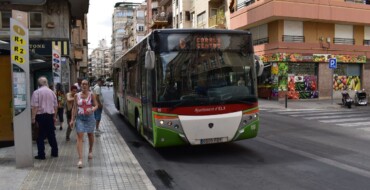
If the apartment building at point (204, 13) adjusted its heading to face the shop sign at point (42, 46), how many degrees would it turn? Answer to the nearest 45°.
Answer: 0° — it already faces it

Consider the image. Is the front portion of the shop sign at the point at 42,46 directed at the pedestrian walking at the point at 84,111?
yes

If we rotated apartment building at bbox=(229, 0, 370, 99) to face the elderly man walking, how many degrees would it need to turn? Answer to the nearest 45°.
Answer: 0° — it already faces them

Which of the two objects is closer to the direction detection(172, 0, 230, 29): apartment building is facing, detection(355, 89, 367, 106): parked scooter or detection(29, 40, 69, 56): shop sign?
the shop sign

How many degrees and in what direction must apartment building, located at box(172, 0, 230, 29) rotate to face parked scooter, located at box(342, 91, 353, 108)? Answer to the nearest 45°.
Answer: approximately 90° to its left

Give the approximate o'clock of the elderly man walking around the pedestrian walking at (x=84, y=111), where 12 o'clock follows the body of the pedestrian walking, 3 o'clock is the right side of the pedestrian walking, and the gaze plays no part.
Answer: The elderly man walking is roughly at 4 o'clock from the pedestrian walking.

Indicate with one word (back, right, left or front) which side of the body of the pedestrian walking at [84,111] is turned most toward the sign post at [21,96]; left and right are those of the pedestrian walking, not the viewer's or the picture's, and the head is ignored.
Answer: right

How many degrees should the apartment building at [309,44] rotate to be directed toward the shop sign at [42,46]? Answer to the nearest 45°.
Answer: approximately 45° to its right
